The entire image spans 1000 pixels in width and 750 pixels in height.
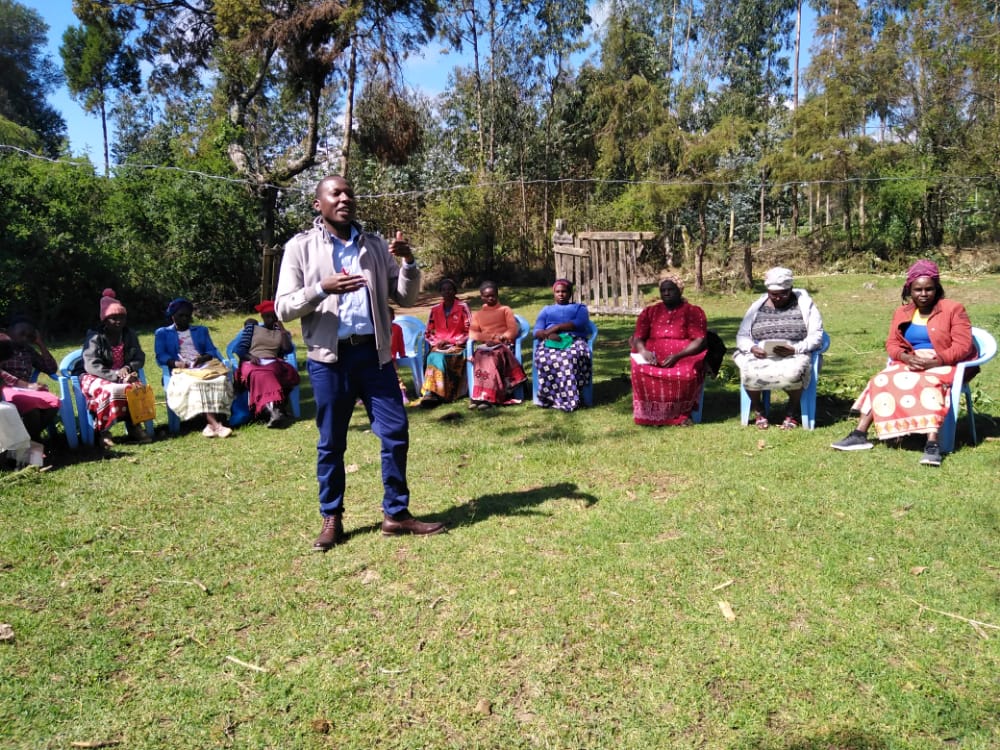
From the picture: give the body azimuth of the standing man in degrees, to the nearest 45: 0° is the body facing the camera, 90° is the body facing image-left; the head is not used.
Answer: approximately 315°

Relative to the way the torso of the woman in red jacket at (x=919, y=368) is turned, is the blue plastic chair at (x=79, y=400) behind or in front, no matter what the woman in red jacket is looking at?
in front

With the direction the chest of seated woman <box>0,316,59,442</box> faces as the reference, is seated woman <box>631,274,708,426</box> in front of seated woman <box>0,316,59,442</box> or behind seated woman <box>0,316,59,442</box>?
in front

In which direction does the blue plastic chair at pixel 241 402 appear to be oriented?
toward the camera

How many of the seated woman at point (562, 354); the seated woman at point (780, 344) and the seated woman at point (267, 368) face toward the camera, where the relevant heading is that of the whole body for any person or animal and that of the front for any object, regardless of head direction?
3

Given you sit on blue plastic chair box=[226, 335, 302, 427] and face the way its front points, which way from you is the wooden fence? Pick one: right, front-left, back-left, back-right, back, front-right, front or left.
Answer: back-left

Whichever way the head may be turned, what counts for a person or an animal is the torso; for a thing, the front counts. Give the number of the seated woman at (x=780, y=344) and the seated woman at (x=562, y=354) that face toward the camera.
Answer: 2

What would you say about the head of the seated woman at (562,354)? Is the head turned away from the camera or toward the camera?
toward the camera

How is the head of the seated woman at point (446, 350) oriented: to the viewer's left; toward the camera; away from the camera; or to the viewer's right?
toward the camera

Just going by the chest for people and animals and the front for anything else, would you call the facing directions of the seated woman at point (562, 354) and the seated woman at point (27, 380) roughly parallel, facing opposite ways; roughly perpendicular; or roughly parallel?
roughly perpendicular

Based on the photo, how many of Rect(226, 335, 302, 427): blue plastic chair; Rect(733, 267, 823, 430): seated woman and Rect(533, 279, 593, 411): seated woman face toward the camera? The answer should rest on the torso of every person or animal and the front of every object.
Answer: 3

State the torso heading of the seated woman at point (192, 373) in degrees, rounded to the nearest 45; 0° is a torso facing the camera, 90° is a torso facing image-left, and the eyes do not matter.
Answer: approximately 315°

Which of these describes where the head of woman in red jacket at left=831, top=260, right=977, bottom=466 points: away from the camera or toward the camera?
toward the camera

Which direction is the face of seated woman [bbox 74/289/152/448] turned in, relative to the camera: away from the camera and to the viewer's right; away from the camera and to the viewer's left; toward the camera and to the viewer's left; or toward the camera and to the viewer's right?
toward the camera and to the viewer's right

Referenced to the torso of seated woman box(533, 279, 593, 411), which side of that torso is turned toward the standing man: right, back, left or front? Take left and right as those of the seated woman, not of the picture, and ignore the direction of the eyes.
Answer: front

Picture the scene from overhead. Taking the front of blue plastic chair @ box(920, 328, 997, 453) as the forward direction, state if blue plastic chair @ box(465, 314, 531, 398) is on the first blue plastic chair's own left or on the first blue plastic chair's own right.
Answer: on the first blue plastic chair's own right

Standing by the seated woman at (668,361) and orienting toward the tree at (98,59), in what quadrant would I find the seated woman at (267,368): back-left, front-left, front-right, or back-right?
front-left

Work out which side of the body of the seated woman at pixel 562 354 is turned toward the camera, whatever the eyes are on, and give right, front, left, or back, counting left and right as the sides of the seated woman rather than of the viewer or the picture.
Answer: front

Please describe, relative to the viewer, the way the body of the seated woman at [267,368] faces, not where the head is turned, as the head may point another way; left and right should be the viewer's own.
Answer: facing the viewer

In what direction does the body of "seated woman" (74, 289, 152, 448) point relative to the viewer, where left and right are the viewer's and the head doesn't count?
facing the viewer and to the right of the viewer

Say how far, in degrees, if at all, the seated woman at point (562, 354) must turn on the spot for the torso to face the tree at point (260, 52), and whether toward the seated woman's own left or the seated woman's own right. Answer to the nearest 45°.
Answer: approximately 135° to the seated woman's own right

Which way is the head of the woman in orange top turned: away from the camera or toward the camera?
toward the camera
